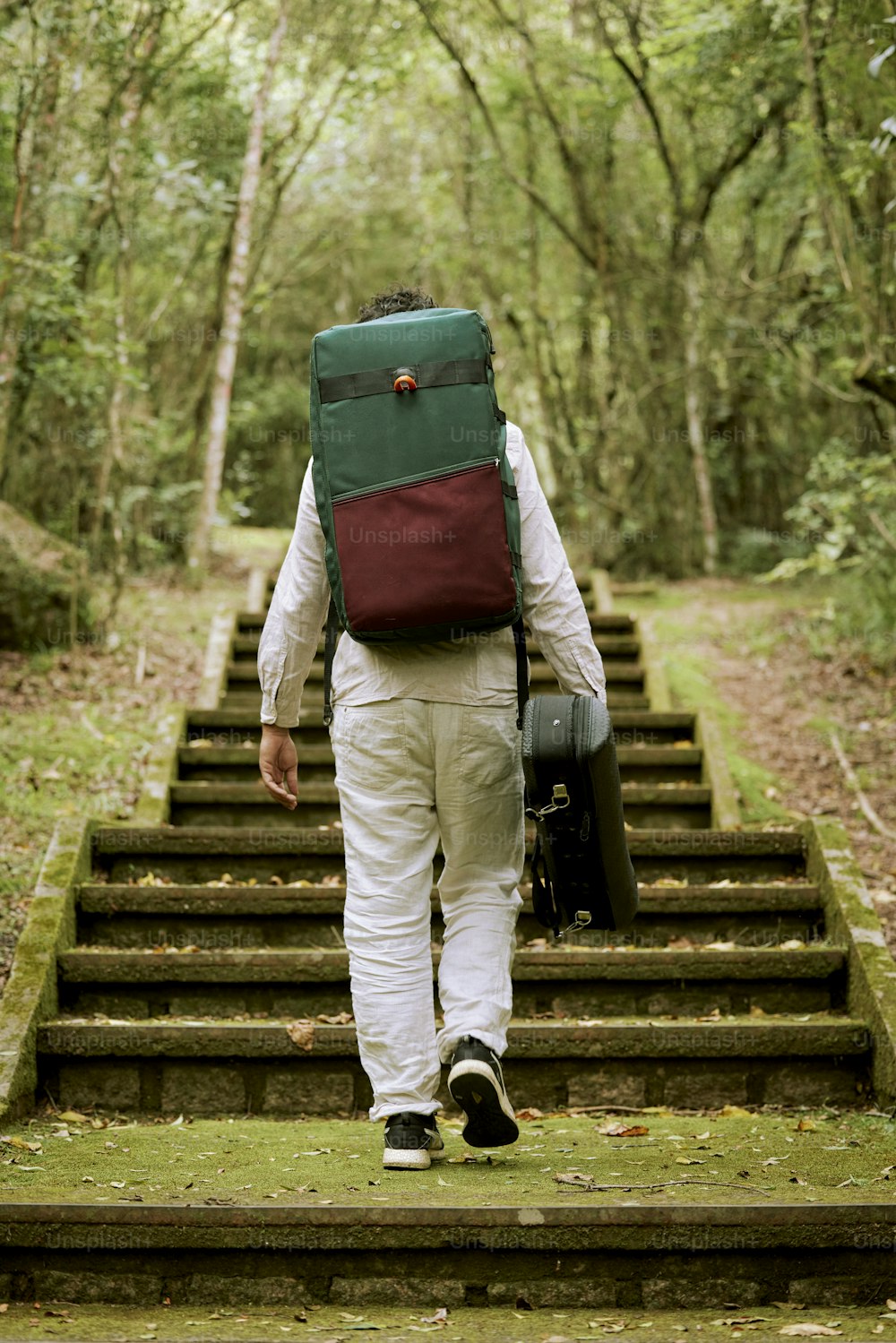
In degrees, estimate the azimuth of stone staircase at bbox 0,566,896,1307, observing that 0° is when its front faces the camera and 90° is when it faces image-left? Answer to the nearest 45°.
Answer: approximately 0°

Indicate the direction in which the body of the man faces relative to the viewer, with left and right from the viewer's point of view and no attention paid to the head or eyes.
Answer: facing away from the viewer

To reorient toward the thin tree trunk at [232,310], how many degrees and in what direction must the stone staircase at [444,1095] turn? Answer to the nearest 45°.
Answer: approximately 180°

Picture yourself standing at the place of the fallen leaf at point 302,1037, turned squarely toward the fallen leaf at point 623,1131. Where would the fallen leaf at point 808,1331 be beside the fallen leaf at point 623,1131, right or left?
right

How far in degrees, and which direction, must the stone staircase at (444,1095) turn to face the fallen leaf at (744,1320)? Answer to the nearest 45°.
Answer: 0° — it already faces it

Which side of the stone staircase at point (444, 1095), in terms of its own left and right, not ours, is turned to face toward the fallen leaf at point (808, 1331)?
front

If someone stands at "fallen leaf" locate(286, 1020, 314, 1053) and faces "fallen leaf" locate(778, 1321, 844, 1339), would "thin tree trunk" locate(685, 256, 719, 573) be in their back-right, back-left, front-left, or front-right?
back-left
